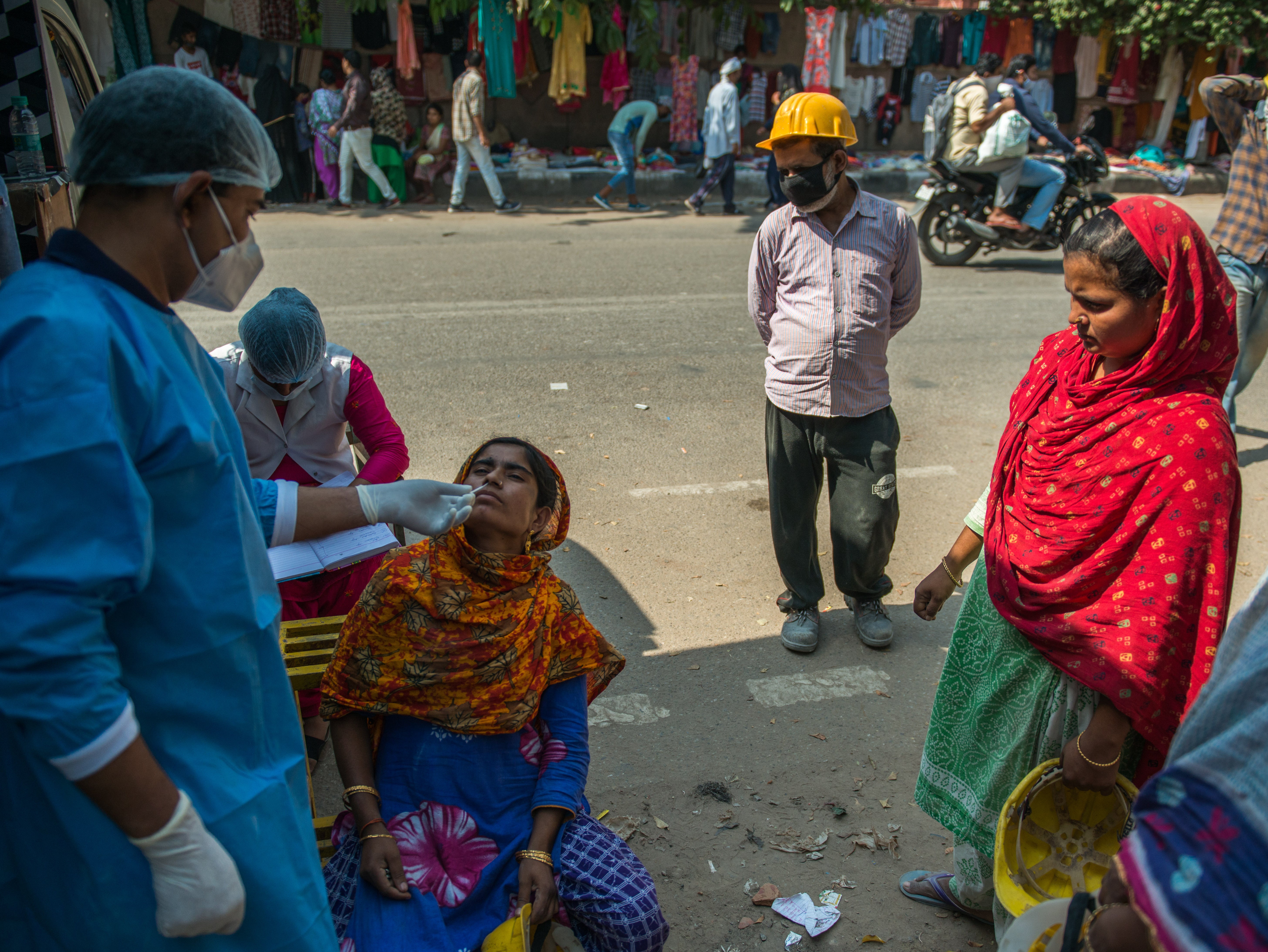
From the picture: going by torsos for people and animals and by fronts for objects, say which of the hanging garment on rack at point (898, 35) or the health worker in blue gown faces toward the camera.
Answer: the hanging garment on rack

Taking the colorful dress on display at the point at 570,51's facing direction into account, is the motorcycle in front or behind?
in front

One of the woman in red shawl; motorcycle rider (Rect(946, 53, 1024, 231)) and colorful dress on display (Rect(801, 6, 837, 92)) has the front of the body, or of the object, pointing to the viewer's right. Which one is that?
the motorcycle rider

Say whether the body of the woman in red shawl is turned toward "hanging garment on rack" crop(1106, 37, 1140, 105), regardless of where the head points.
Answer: no

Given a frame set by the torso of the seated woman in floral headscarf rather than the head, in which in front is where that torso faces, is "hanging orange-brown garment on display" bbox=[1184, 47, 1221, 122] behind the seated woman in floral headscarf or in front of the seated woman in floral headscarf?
behind

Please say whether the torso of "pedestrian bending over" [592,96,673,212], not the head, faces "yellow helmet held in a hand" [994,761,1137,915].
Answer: no

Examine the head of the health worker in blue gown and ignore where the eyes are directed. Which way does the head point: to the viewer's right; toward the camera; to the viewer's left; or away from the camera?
to the viewer's right

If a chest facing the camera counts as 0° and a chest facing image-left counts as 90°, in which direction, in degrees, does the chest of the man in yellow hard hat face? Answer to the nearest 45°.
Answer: approximately 0°

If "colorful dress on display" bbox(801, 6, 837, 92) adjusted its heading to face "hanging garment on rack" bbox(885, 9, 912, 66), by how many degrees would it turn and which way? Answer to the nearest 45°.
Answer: approximately 135° to its left

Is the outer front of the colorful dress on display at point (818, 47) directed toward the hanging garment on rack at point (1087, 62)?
no

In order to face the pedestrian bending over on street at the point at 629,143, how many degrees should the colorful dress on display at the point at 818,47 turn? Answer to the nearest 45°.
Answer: approximately 45° to its right

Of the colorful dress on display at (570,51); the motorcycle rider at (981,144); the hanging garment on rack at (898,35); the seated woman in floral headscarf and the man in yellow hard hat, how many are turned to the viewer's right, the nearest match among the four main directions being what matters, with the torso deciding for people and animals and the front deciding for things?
1

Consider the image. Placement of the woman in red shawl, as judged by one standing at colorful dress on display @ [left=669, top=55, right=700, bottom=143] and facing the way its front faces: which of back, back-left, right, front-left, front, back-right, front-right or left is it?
front

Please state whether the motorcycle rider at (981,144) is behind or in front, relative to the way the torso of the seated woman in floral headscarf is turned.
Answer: behind

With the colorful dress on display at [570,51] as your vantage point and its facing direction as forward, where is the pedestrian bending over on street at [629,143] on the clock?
The pedestrian bending over on street is roughly at 11 o'clock from the colorful dress on display.

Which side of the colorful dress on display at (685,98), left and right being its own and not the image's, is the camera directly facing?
front

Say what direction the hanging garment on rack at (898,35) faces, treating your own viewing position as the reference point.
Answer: facing the viewer

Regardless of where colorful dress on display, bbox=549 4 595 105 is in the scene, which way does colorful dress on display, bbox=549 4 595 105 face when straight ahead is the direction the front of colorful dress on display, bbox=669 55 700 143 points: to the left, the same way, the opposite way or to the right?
the same way

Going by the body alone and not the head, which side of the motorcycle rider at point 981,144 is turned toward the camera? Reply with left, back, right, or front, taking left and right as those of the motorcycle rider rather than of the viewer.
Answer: right
